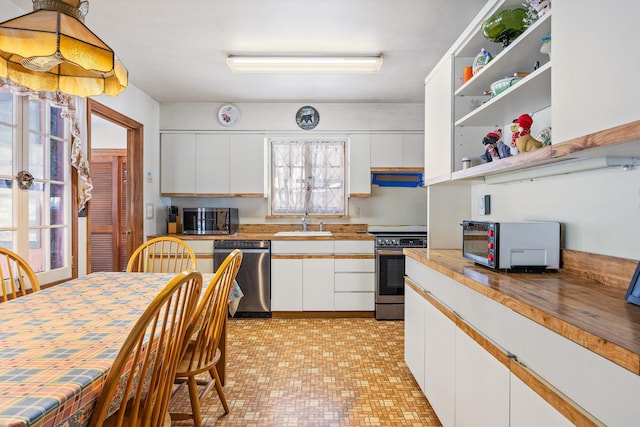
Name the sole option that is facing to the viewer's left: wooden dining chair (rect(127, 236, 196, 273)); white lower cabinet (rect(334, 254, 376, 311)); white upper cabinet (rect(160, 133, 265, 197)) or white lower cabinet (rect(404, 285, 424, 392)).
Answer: white lower cabinet (rect(404, 285, 424, 392))

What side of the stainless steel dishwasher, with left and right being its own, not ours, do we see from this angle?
front

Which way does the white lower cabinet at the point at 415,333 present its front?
to the viewer's left

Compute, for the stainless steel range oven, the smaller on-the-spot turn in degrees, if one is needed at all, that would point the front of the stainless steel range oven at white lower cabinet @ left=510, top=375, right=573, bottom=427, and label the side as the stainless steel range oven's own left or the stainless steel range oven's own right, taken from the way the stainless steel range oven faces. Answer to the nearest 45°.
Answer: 0° — it already faces it

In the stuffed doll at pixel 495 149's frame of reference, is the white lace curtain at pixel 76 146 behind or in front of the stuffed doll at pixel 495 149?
in front

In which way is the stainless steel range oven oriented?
toward the camera

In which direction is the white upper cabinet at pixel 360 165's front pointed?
toward the camera

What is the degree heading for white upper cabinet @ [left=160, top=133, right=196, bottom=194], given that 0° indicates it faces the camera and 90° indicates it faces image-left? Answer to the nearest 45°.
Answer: approximately 0°

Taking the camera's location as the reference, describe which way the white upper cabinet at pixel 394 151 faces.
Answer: facing the viewer
